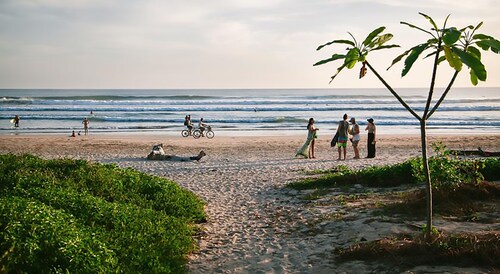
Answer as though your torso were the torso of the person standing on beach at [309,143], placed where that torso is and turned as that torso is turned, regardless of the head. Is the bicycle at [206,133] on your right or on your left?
on your left

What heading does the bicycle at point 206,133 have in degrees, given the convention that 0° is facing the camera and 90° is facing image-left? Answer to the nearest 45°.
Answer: approximately 270°

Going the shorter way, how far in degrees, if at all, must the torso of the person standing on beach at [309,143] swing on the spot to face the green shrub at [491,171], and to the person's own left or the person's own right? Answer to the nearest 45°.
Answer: approximately 45° to the person's own right

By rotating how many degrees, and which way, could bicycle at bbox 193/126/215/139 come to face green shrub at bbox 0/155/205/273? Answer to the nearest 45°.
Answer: approximately 90° to its right

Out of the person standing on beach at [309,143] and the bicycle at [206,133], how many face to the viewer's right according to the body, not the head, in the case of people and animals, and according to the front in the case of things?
2

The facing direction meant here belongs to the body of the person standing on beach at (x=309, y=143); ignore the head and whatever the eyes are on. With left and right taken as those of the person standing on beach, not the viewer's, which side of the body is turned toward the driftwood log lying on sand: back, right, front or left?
back

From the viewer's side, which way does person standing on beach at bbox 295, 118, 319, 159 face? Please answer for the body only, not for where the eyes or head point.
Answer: to the viewer's right

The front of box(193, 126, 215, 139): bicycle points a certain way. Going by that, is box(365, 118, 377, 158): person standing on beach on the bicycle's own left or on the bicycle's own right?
on the bicycle's own right

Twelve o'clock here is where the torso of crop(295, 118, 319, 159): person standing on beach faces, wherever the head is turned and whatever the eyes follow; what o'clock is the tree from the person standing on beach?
The tree is roughly at 3 o'clock from the person standing on beach.

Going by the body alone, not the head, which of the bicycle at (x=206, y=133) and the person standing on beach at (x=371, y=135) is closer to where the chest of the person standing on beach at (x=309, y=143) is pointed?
the person standing on beach

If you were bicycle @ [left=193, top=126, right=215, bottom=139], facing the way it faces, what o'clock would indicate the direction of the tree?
The tree is roughly at 3 o'clock from the bicycle.
